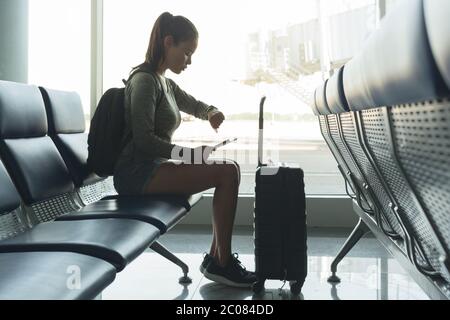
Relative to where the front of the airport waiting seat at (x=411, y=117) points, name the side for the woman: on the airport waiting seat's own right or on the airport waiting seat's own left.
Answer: on the airport waiting seat's own left

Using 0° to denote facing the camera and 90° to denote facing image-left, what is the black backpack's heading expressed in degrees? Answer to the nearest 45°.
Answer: approximately 90°

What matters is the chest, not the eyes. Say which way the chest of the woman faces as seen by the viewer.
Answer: to the viewer's right

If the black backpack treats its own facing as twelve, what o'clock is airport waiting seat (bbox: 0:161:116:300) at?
The airport waiting seat is roughly at 9 o'clock from the black backpack.

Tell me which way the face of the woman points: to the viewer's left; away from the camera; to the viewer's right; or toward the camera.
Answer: to the viewer's right
